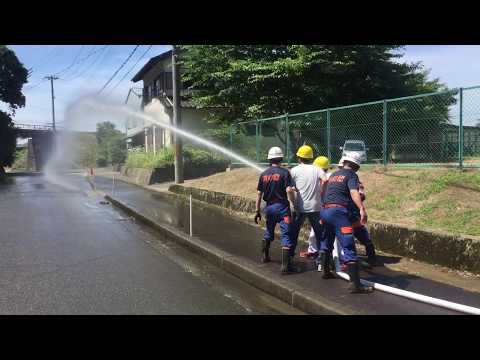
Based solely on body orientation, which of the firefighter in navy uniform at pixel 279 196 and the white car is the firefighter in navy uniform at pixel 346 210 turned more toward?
the white car

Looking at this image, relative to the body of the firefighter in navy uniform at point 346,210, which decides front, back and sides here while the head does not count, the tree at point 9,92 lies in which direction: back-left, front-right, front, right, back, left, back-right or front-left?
left

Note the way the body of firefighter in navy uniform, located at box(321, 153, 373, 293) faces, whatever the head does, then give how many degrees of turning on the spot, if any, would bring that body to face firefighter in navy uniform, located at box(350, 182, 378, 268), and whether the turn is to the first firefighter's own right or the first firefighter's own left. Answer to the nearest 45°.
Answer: approximately 45° to the first firefighter's own left

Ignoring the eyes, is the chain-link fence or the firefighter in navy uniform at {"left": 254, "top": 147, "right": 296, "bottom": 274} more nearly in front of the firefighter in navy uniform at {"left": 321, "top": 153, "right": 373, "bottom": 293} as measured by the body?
the chain-link fence

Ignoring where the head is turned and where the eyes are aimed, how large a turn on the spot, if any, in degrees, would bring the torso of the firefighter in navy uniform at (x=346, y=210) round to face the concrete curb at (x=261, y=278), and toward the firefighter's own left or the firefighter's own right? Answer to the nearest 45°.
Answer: approximately 135° to the firefighter's own left

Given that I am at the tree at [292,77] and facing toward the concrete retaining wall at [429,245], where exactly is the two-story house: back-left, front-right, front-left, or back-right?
back-right

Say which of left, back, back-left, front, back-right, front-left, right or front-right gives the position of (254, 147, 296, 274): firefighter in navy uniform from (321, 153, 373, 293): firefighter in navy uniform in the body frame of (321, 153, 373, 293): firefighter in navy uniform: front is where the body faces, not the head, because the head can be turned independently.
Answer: left
